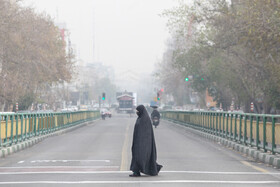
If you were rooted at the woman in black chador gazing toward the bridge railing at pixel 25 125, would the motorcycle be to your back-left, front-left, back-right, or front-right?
front-right

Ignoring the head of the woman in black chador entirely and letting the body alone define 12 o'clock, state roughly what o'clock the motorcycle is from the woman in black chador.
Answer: The motorcycle is roughly at 3 o'clock from the woman in black chador.

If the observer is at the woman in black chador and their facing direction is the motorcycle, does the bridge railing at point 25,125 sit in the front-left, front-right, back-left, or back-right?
front-left

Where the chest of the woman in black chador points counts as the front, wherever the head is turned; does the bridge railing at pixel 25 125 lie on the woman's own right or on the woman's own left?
on the woman's own right

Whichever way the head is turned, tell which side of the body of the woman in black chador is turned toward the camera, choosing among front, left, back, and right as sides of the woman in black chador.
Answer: left
